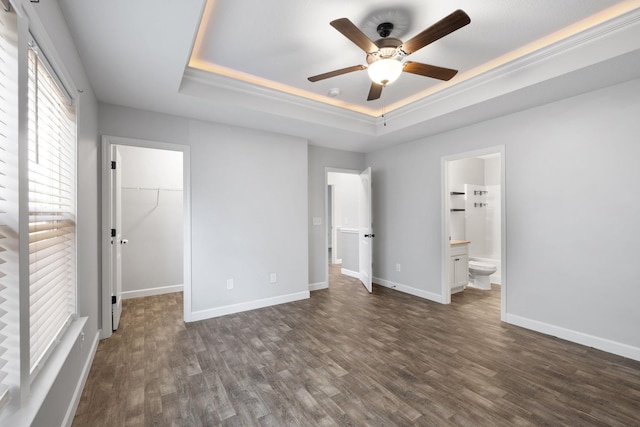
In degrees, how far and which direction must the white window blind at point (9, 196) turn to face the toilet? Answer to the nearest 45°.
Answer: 0° — it already faces it

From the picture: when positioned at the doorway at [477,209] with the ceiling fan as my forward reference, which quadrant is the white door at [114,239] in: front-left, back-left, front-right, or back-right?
front-right

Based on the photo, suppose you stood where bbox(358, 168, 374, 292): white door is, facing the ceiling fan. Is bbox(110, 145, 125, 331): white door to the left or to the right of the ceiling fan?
right

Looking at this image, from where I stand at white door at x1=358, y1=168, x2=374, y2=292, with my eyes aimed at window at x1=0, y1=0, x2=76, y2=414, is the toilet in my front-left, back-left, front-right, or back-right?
back-left

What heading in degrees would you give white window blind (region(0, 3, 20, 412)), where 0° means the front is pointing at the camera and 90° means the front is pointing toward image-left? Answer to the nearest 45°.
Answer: approximately 270°

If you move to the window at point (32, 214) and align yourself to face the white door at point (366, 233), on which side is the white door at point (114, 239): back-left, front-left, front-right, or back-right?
front-left
